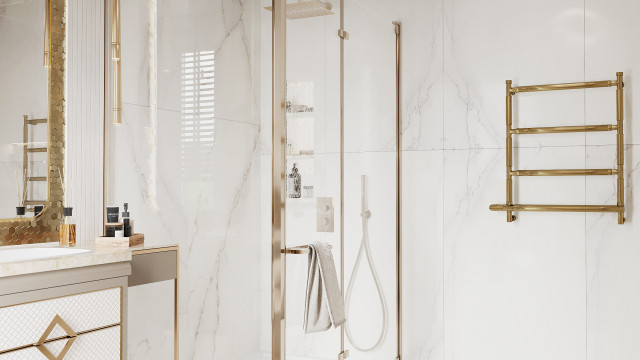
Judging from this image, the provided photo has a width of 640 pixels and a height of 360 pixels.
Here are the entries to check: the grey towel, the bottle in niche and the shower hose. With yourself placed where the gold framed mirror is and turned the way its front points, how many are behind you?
0

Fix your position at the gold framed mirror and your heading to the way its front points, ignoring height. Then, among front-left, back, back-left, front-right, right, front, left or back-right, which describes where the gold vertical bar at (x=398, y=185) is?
front-left

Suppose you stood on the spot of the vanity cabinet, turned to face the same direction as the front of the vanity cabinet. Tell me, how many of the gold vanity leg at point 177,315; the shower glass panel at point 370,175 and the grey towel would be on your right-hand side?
0

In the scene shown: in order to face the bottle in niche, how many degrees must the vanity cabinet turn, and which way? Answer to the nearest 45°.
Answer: approximately 45° to its left

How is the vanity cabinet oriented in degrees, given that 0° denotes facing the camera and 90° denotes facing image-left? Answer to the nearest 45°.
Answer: approximately 315°

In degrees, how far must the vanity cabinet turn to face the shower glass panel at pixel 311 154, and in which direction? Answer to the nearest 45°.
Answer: approximately 45° to its left

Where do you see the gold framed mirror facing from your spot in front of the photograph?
facing the viewer and to the right of the viewer

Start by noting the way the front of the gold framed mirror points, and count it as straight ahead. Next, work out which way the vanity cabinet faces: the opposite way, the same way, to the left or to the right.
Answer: the same way
